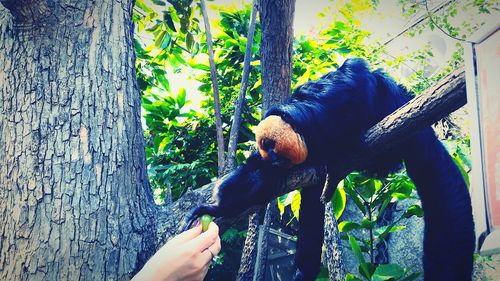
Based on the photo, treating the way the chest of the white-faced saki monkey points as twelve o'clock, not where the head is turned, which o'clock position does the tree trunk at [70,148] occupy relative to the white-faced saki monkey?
The tree trunk is roughly at 12 o'clock from the white-faced saki monkey.

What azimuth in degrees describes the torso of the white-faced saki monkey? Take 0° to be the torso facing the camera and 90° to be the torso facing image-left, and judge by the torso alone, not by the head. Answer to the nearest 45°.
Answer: approximately 45°

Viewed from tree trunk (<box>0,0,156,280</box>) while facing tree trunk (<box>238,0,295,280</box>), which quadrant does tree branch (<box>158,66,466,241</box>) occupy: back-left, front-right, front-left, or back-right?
front-right
